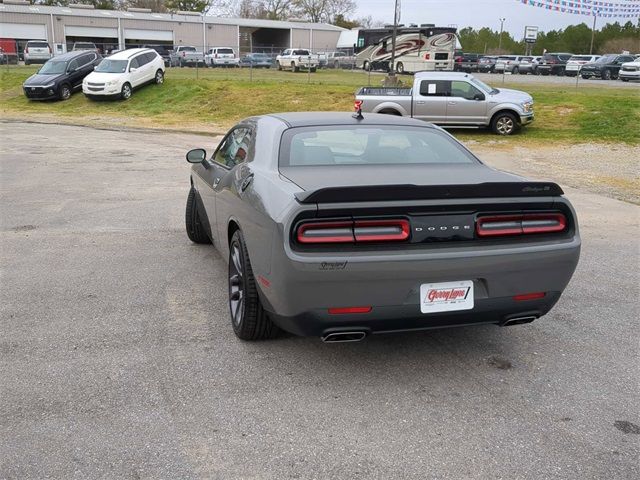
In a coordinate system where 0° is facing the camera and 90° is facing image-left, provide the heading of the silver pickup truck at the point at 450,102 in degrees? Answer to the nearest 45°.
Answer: approximately 270°

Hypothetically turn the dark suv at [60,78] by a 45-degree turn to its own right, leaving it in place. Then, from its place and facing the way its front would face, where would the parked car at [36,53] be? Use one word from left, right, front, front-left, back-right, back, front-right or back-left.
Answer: right

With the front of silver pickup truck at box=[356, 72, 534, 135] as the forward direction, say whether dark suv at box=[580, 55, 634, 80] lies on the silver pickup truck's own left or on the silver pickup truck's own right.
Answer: on the silver pickup truck's own left

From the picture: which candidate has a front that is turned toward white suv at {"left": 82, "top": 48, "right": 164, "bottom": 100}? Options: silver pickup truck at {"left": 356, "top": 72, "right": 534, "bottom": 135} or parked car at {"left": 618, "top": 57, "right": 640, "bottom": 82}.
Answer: the parked car

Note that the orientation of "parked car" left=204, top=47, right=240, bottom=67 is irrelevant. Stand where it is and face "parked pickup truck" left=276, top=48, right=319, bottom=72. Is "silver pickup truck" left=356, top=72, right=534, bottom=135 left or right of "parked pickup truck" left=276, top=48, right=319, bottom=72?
right

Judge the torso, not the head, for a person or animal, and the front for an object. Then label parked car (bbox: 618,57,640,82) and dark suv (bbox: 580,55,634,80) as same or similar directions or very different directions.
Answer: same or similar directions

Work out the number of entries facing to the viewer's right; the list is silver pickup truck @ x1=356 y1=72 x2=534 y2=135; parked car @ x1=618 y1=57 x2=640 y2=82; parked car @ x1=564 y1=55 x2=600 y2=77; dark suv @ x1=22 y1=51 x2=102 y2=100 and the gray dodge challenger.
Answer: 1

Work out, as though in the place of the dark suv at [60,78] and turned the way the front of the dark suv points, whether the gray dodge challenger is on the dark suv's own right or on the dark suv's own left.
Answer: on the dark suv's own left

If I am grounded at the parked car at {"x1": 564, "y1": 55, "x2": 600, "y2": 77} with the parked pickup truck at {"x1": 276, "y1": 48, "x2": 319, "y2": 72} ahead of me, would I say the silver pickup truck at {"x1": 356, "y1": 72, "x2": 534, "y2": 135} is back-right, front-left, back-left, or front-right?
front-left

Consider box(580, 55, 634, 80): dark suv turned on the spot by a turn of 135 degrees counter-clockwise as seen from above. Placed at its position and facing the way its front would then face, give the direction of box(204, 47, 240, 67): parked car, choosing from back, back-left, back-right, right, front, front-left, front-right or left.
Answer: back

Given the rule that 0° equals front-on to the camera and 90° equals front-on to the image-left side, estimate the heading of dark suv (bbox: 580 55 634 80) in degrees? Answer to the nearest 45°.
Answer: approximately 45°

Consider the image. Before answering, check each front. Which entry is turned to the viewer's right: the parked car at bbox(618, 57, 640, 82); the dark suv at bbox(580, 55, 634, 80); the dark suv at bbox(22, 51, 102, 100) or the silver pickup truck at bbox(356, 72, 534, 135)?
the silver pickup truck

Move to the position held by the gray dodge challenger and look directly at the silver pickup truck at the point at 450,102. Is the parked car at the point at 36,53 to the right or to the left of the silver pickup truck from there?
left

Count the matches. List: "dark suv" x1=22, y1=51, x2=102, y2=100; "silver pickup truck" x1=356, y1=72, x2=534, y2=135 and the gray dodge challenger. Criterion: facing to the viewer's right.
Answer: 1

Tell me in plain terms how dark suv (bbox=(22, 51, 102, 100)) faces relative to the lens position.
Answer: facing the viewer and to the left of the viewer

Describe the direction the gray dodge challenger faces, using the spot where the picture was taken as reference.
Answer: facing away from the viewer and to the left of the viewer

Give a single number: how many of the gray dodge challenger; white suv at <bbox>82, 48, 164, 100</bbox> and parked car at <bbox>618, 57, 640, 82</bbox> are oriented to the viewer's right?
0
